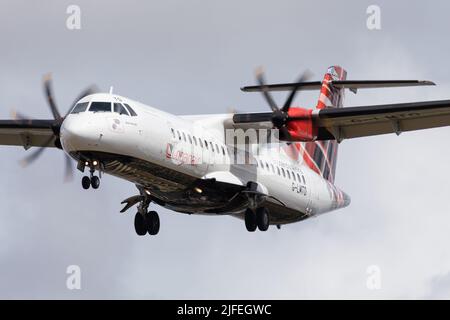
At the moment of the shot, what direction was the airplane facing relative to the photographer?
facing the viewer and to the left of the viewer
